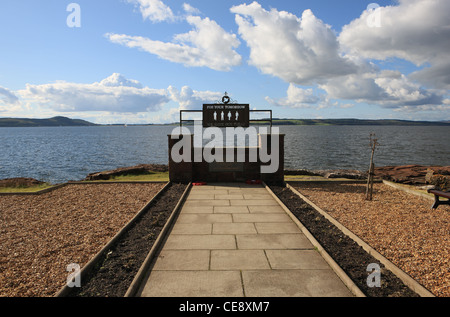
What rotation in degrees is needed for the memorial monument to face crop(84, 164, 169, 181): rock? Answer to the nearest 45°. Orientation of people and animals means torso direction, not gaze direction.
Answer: approximately 135° to its right

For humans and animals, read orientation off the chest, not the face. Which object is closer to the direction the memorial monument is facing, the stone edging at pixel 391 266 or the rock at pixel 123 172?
the stone edging

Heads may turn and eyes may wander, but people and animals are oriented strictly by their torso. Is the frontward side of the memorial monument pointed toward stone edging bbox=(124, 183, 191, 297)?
yes

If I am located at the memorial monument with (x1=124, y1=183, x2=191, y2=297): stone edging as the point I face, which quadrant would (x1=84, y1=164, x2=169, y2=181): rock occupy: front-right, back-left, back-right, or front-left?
back-right

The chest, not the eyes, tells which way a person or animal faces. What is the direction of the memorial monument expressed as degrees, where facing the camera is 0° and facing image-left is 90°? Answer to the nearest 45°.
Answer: approximately 0°

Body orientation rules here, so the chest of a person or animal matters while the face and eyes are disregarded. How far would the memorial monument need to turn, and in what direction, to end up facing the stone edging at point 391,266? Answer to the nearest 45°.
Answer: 0° — it already faces it
